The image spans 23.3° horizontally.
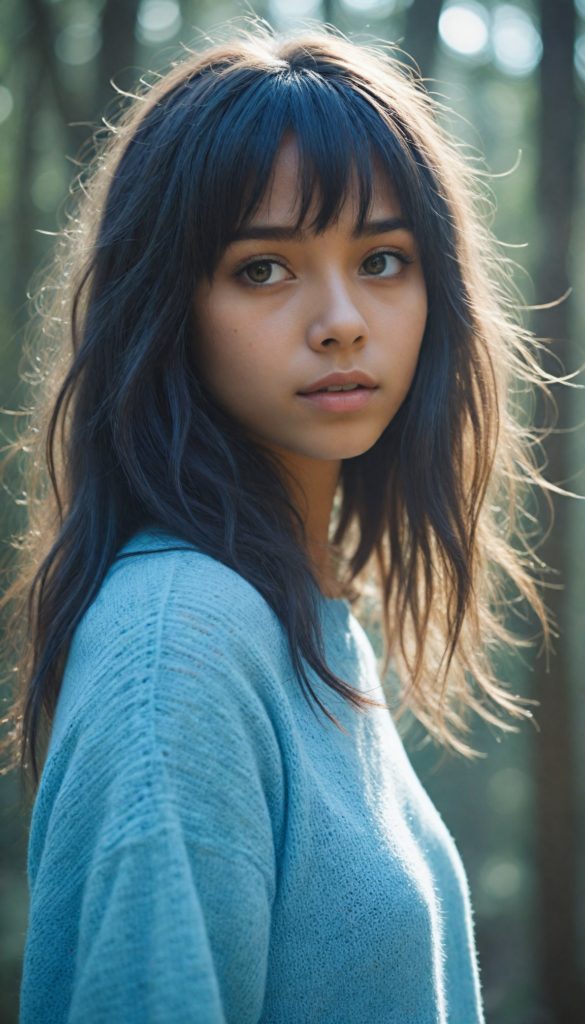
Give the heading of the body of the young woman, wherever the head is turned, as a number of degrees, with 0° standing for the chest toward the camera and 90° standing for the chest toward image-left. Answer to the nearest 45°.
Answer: approximately 315°

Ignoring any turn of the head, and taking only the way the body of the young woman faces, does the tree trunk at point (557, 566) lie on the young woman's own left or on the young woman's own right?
on the young woman's own left

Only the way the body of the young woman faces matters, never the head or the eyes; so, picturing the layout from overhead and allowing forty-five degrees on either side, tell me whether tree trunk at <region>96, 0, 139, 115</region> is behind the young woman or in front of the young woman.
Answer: behind

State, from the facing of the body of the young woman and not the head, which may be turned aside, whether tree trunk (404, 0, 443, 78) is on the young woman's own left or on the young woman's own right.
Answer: on the young woman's own left
